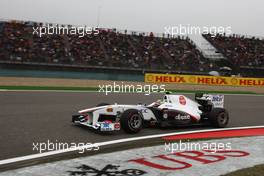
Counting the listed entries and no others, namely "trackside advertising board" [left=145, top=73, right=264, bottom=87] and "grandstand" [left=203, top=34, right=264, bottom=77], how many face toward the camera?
2

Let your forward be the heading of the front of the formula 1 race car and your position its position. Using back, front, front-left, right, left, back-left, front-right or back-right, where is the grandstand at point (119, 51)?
back-right

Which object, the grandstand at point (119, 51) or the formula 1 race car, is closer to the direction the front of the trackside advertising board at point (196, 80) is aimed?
the formula 1 race car

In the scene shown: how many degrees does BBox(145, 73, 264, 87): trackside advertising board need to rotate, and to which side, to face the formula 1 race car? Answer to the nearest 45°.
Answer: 0° — it already faces it

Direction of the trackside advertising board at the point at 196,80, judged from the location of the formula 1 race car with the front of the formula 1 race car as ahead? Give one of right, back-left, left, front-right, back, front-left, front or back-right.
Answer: back-right

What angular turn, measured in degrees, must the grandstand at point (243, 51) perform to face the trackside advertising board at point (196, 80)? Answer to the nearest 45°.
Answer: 0° — it already faces it

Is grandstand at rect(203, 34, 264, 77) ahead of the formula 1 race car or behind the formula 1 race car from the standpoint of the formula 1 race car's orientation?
behind

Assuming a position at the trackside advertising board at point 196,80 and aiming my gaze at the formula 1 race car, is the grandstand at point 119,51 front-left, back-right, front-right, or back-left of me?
back-right

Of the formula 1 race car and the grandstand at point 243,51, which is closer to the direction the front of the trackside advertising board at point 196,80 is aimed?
the formula 1 race car

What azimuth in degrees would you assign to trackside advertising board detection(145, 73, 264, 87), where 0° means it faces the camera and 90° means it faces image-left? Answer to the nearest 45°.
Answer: approximately 0°

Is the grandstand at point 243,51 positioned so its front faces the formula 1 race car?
yes

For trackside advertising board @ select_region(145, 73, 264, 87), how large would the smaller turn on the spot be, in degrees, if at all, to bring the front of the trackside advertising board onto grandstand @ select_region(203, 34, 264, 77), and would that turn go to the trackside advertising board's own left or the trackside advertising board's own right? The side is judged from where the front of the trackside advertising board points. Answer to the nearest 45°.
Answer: approximately 180°
